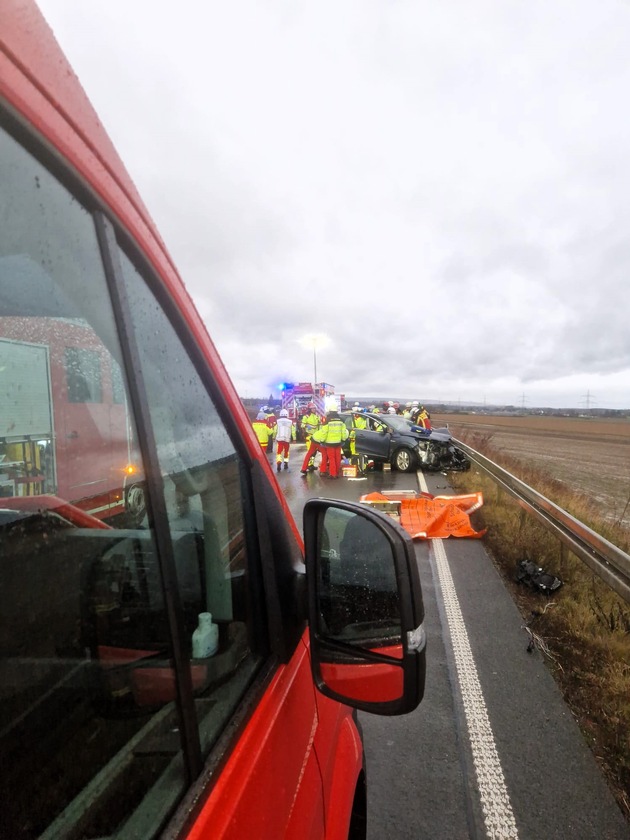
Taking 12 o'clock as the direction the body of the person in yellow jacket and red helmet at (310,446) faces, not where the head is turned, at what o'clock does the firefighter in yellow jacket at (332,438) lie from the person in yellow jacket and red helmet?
The firefighter in yellow jacket is roughly at 2 o'clock from the person in yellow jacket and red helmet.

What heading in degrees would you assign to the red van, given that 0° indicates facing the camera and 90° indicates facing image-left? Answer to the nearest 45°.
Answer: approximately 225°

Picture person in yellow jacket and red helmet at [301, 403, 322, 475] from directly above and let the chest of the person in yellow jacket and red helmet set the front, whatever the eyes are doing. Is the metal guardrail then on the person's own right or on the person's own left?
on the person's own left

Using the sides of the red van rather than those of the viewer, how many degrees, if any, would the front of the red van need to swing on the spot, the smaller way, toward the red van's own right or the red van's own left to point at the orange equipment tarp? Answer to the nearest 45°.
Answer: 0° — it already faces it
